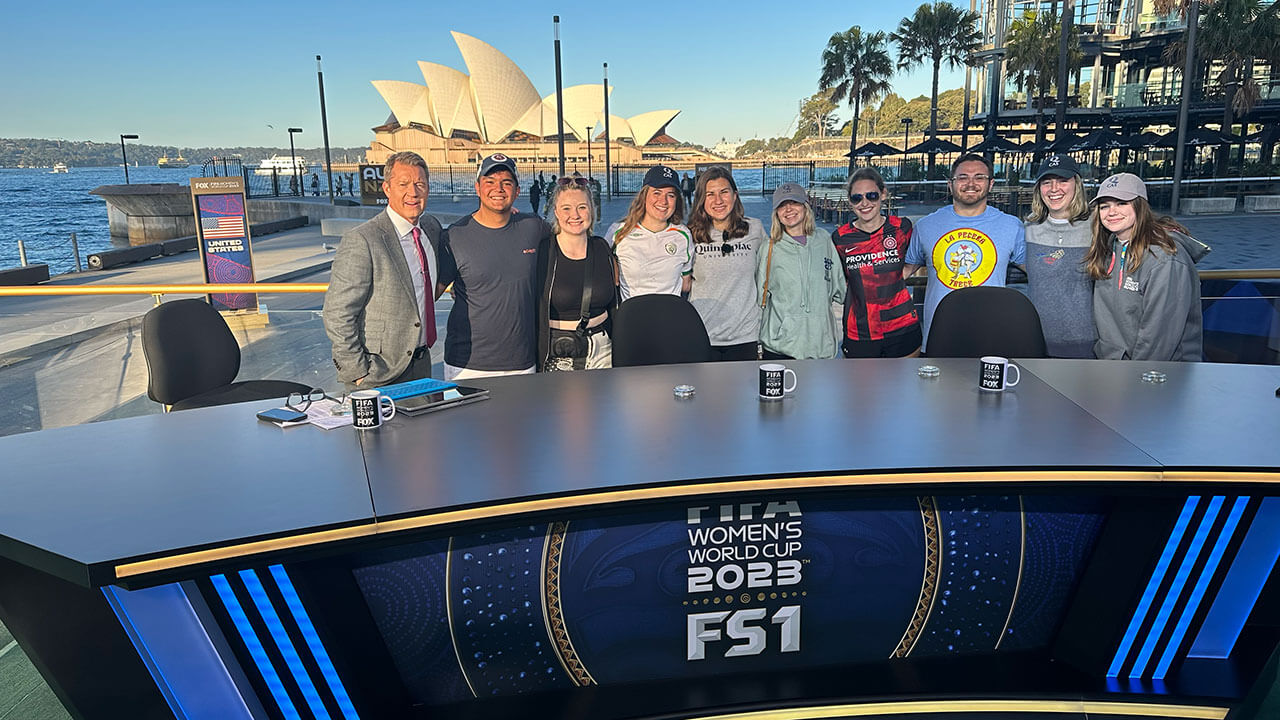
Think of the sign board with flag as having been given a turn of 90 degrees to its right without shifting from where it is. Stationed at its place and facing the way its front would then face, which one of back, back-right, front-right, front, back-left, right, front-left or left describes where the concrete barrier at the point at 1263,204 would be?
back

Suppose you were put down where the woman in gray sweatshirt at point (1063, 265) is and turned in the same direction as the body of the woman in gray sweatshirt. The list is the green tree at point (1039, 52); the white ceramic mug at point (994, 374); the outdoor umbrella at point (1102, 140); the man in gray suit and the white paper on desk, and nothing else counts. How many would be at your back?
2

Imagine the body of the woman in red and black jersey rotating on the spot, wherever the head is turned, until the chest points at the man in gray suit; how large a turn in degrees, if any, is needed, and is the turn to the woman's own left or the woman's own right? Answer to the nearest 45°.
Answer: approximately 45° to the woman's own right

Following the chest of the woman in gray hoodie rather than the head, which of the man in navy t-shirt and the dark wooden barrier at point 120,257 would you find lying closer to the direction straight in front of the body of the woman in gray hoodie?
the man in navy t-shirt

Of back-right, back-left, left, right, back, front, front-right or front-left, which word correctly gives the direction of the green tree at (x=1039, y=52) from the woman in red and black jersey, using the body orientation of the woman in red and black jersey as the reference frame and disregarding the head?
back

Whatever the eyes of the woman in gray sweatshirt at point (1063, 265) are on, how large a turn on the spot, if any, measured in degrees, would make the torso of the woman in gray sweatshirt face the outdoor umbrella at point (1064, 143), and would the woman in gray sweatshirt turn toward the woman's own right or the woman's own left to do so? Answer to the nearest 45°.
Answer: approximately 180°

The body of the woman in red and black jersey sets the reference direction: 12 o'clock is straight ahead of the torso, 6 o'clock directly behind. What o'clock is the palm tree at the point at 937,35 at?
The palm tree is roughly at 6 o'clock from the woman in red and black jersey.
